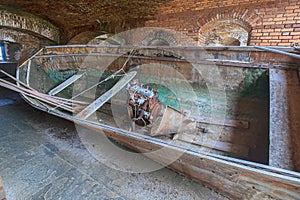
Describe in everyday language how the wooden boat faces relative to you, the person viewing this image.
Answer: facing away from the viewer and to the left of the viewer
